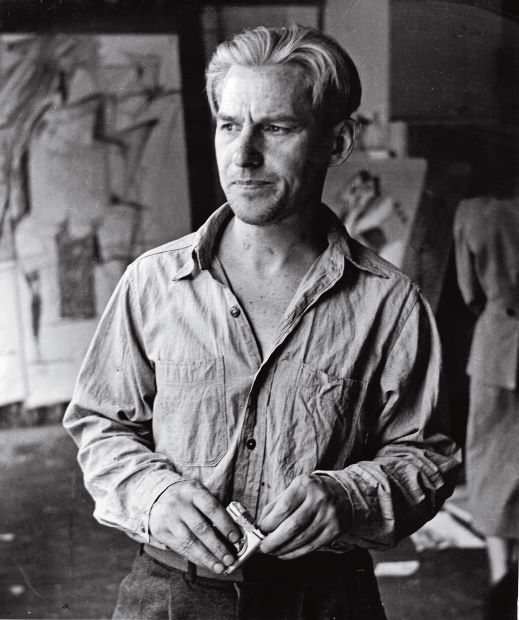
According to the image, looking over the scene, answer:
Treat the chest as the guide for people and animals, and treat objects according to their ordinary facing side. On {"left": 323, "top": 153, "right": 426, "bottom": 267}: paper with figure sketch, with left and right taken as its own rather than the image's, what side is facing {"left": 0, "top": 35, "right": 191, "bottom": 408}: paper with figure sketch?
right

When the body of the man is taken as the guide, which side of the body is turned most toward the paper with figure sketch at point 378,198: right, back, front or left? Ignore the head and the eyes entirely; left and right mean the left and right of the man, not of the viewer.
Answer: back

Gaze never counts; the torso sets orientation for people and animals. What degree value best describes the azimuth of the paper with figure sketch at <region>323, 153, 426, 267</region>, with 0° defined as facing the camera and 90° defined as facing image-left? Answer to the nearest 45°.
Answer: approximately 0°

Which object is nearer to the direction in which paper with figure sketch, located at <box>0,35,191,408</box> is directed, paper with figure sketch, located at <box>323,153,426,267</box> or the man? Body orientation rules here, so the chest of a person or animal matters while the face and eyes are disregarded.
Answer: the man

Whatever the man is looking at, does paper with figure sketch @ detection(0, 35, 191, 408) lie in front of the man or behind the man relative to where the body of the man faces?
behind

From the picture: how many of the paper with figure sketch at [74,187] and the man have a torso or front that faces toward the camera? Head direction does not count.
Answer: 2

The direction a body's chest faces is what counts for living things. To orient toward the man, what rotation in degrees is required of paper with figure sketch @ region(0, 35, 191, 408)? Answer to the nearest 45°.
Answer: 0° — it already faces them

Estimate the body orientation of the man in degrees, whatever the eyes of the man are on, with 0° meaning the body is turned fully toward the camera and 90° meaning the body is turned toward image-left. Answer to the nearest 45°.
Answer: approximately 0°
